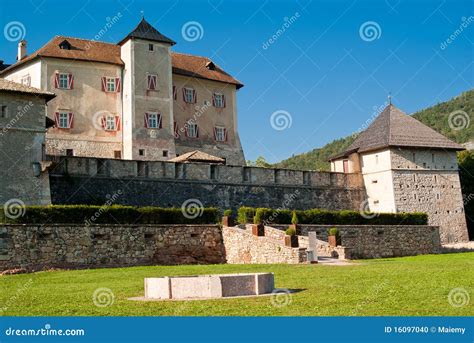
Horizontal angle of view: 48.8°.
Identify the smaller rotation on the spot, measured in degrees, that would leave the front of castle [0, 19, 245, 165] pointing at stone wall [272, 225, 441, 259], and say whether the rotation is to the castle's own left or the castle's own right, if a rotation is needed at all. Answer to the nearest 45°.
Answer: approximately 45° to the castle's own left

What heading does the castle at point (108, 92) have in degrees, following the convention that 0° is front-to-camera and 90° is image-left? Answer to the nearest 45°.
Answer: approximately 0°

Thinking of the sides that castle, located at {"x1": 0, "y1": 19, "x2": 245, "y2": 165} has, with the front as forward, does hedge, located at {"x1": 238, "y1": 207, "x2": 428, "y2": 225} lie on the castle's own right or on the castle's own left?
on the castle's own left

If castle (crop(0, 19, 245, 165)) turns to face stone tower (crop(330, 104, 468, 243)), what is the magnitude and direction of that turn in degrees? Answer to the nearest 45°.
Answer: approximately 90° to its left

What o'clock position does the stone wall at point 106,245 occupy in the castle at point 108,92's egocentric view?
The stone wall is roughly at 12 o'clock from the castle.
